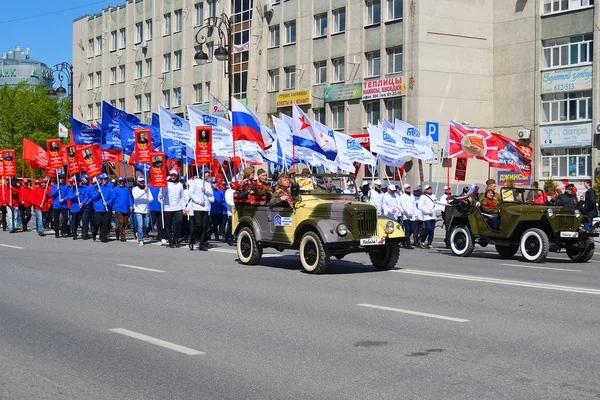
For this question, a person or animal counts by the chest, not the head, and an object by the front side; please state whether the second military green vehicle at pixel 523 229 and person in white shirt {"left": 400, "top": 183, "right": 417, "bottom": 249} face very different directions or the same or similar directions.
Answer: same or similar directions

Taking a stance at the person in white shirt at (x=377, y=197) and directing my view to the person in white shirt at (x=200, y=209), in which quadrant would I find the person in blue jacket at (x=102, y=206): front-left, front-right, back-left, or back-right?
front-right

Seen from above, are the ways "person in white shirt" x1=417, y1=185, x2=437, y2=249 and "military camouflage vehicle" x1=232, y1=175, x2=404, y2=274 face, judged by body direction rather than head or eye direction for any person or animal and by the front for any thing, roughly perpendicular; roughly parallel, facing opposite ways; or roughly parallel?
roughly parallel

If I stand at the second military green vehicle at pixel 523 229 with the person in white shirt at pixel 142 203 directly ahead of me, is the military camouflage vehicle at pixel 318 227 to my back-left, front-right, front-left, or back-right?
front-left

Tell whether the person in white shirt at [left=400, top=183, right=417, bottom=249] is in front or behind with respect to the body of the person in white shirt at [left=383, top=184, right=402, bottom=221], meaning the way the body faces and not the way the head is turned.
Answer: in front

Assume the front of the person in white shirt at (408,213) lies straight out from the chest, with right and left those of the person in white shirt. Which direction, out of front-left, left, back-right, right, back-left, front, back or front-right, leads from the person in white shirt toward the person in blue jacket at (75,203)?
back-right

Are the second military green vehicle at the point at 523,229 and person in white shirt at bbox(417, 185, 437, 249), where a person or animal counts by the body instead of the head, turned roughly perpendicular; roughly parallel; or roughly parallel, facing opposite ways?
roughly parallel

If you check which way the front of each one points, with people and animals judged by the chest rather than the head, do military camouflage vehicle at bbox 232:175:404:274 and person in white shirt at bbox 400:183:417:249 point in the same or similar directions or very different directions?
same or similar directions

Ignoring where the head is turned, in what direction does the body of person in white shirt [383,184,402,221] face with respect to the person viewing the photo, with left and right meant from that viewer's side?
facing the viewer and to the right of the viewer
